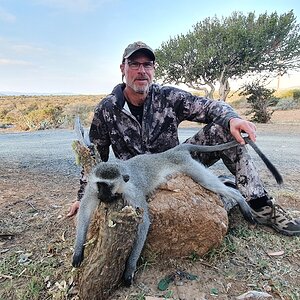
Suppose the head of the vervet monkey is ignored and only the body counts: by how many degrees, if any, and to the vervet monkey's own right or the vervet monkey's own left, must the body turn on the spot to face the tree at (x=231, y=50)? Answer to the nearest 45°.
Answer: approximately 135° to the vervet monkey's own right

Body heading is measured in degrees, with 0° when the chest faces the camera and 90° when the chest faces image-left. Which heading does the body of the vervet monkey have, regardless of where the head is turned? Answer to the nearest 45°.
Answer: approximately 45°
